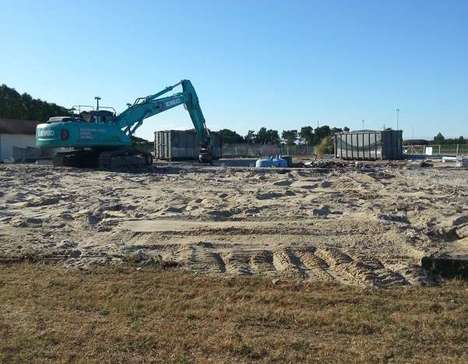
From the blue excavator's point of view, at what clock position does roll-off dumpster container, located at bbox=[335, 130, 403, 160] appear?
The roll-off dumpster container is roughly at 11 o'clock from the blue excavator.

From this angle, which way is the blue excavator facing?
to the viewer's right

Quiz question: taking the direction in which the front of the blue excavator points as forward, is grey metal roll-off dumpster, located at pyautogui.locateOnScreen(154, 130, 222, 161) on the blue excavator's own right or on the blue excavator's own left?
on the blue excavator's own left
